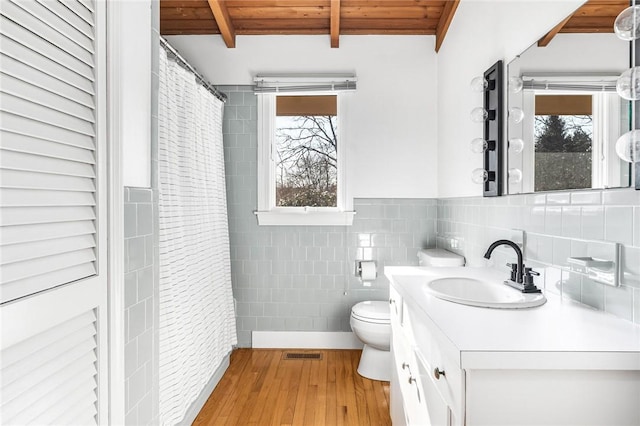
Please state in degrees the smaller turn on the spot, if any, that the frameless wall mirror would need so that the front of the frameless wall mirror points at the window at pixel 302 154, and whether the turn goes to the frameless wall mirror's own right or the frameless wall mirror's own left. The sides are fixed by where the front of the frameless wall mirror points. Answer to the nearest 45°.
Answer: approximately 90° to the frameless wall mirror's own right

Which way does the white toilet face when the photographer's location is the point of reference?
facing to the left of the viewer

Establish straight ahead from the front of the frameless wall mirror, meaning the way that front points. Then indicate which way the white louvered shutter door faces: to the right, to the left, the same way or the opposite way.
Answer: the opposite way

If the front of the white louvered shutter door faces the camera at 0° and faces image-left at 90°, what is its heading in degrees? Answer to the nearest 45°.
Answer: approximately 315°

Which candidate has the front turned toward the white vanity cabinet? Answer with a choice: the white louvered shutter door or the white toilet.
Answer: the white louvered shutter door

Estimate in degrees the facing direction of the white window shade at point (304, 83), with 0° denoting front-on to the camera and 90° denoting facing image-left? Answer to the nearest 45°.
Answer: approximately 0°

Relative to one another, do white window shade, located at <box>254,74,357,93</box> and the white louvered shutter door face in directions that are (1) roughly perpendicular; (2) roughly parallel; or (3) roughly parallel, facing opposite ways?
roughly perpendicular

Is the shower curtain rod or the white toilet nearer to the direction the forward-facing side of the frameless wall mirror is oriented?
the shower curtain rod

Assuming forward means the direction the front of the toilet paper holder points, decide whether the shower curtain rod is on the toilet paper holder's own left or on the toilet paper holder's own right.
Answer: on the toilet paper holder's own right
